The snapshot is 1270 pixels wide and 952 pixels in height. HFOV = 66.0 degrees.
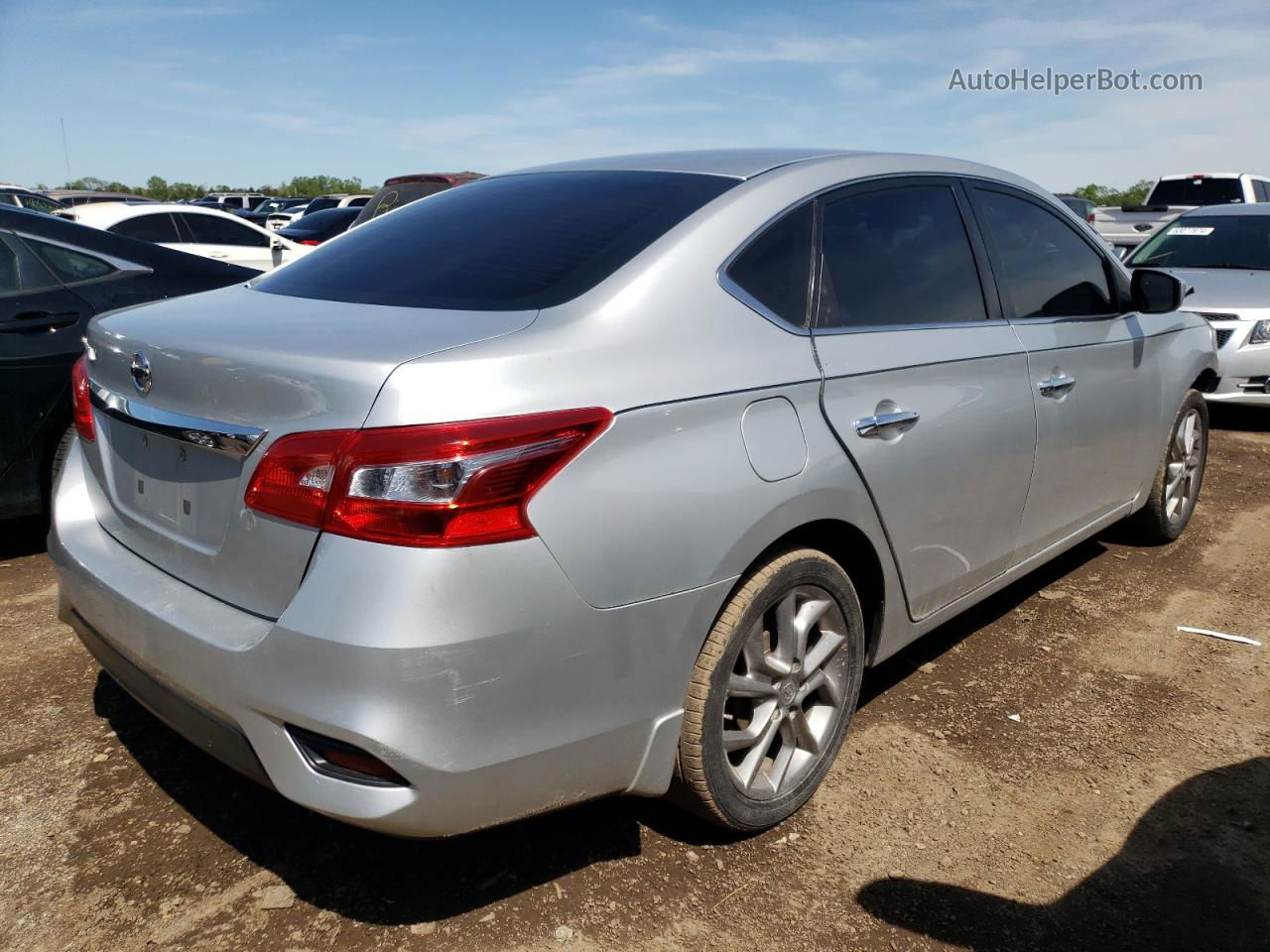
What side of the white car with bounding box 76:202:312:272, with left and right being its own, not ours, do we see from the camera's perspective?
right

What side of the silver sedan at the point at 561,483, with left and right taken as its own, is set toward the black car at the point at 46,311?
left

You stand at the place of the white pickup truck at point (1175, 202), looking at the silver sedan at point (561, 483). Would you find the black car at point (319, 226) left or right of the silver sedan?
right

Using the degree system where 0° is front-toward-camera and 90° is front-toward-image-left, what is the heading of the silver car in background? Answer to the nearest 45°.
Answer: approximately 45°

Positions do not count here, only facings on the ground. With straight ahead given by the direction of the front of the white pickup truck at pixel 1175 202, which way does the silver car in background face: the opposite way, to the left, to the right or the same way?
the opposite way

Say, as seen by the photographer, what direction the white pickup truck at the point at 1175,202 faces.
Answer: facing away from the viewer and to the right of the viewer

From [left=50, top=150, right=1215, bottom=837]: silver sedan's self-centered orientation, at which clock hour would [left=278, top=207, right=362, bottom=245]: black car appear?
The black car is roughly at 10 o'clock from the silver sedan.

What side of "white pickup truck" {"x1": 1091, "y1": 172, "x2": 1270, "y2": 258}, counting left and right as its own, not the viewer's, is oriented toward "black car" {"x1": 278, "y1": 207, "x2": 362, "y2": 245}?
back

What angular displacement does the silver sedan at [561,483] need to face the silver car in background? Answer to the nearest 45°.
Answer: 0° — it already faces it

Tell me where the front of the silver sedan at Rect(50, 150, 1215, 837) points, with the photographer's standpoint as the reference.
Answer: facing away from the viewer and to the right of the viewer

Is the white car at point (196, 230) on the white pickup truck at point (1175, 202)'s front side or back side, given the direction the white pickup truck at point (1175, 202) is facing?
on the back side

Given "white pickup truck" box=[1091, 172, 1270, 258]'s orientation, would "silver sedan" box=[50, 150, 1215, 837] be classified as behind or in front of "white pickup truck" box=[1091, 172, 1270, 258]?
behind
